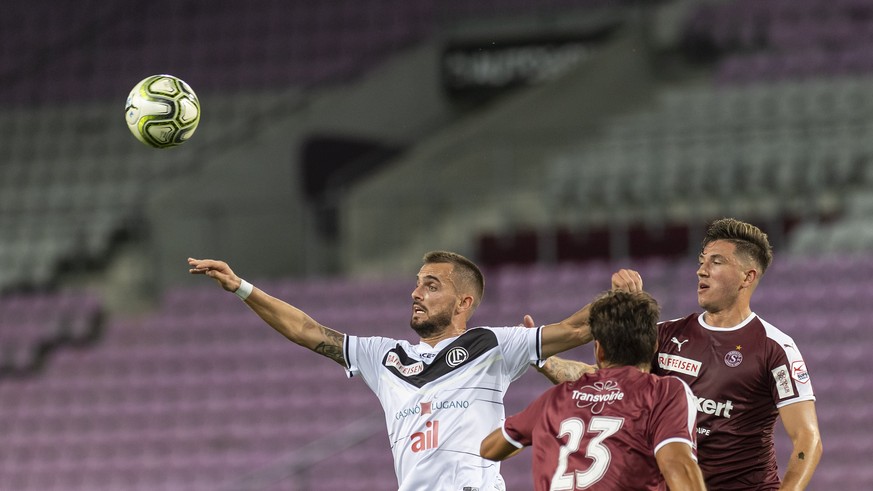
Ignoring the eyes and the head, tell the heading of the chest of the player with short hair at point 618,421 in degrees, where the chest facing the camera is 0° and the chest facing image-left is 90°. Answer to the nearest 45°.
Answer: approximately 180°

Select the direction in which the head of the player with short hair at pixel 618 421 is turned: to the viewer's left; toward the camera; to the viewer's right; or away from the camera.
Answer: away from the camera

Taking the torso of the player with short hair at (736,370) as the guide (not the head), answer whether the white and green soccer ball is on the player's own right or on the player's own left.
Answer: on the player's own right

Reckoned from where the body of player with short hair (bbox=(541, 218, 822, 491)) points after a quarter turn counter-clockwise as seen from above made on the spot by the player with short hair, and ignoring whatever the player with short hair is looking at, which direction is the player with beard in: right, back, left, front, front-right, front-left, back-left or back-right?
back-right

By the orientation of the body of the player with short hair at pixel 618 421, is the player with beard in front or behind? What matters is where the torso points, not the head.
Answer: in front

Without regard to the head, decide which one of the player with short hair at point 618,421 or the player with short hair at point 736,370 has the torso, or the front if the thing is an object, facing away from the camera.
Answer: the player with short hair at point 618,421

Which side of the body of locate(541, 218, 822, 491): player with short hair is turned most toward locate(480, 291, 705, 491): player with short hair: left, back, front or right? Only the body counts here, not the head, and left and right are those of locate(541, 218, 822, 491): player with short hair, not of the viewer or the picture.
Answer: front

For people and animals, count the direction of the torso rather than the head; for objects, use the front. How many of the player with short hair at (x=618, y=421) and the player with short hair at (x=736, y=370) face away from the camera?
1

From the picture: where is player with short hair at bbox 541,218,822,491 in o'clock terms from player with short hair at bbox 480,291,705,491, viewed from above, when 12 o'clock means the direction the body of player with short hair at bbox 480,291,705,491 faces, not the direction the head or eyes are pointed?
player with short hair at bbox 541,218,822,491 is roughly at 1 o'clock from player with short hair at bbox 480,291,705,491.

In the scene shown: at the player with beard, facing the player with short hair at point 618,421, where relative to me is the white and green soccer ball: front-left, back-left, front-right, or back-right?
back-right

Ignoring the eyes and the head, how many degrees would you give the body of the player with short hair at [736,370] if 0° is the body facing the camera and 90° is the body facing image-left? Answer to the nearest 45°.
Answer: approximately 45°
